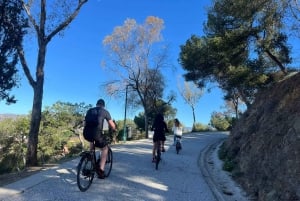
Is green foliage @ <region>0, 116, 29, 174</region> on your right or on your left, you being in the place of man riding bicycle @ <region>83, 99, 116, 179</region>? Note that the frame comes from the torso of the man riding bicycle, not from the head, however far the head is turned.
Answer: on your left

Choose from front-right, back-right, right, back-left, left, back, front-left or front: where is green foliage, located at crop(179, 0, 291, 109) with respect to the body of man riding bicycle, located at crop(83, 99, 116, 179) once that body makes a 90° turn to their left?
right

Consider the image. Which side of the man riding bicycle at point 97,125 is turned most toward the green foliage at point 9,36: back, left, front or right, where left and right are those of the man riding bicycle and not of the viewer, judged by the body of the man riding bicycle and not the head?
left

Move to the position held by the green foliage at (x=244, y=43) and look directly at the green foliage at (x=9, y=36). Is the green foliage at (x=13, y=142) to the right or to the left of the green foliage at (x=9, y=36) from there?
right

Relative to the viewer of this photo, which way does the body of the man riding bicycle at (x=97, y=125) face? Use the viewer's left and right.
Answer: facing away from the viewer and to the right of the viewer
